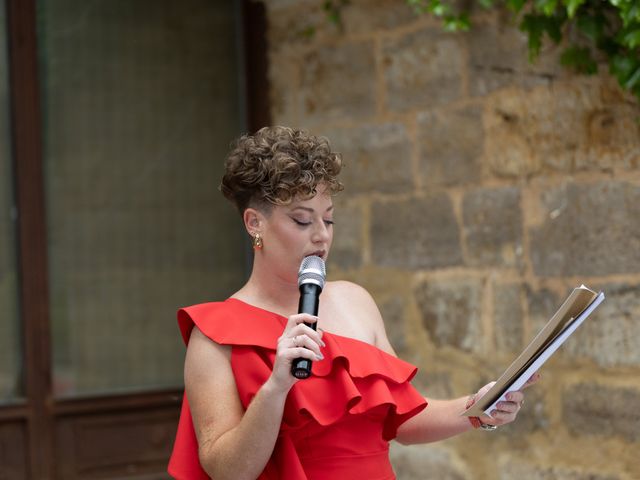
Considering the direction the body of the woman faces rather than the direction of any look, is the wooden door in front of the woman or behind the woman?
behind

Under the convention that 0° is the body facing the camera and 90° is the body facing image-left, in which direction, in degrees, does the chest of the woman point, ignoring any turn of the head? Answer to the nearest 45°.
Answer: approximately 315°
